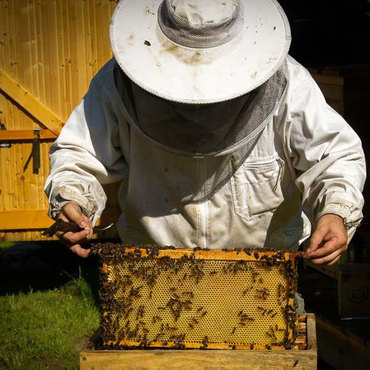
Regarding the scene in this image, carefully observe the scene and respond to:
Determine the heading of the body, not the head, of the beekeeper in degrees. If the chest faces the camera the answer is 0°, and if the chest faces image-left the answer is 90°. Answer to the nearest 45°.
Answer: approximately 0°
